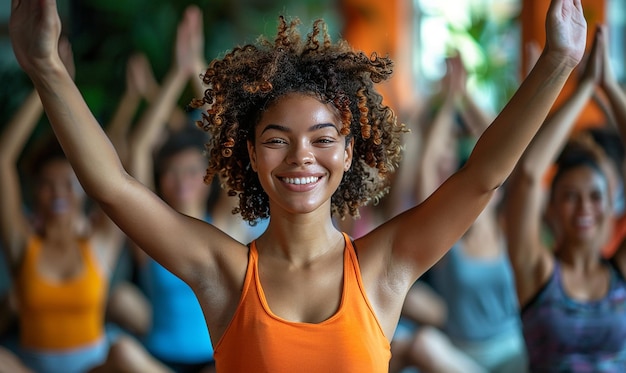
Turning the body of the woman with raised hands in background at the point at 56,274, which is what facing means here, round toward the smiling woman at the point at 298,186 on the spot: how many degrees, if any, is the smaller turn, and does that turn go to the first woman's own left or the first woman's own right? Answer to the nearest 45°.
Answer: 0° — they already face them

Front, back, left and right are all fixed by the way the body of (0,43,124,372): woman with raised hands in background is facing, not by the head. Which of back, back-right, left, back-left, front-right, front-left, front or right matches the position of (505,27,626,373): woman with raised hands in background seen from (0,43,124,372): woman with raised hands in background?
front-left

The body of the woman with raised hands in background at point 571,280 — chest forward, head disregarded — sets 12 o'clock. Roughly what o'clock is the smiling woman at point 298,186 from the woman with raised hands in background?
The smiling woman is roughly at 1 o'clock from the woman with raised hands in background.

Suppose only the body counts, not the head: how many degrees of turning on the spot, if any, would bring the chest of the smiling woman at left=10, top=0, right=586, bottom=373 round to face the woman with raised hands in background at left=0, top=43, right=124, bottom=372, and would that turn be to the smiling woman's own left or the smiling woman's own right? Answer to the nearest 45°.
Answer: approximately 135° to the smiling woman's own right

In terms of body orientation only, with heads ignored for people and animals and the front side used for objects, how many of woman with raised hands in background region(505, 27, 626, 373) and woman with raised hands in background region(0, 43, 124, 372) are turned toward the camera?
2

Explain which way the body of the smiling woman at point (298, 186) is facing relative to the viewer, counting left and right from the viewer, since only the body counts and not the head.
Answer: facing the viewer

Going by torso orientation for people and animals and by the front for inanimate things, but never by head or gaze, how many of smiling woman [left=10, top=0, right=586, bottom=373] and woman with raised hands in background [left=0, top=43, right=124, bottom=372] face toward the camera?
2

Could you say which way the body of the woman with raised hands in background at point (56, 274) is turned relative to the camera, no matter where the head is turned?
toward the camera

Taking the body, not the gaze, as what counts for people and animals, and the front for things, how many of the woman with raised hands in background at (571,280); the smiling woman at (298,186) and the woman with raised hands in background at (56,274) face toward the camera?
3
